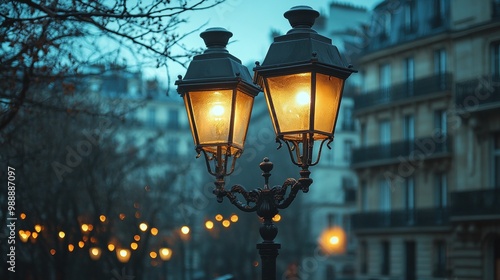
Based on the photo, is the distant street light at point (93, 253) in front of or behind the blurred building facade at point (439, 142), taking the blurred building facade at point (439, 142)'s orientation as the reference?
in front

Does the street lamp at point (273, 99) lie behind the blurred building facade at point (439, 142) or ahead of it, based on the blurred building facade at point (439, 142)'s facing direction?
ahead

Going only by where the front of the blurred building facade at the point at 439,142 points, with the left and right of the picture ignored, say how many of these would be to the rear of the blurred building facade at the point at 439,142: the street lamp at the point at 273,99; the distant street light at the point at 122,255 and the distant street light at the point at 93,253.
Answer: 0

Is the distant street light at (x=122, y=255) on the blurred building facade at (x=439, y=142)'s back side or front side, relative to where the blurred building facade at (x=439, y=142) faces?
on the front side
